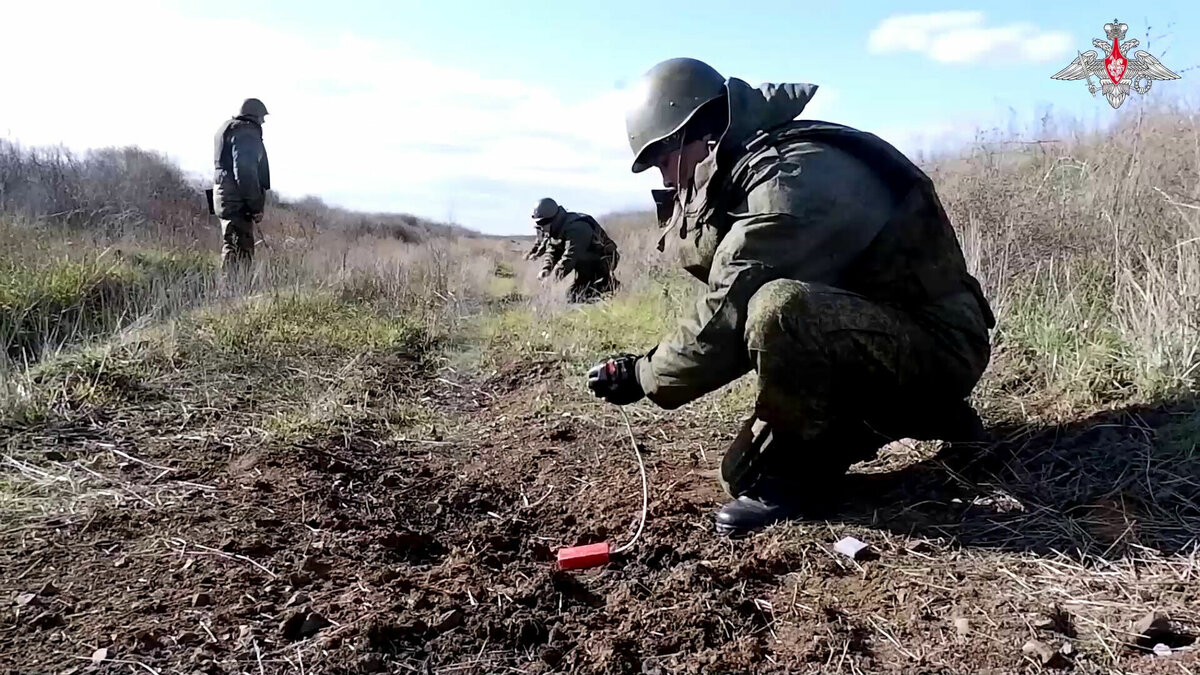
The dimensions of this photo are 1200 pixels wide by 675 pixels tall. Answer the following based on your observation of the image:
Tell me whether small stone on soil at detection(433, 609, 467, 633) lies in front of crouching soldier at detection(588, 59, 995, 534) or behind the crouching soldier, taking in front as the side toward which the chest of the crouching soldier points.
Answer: in front

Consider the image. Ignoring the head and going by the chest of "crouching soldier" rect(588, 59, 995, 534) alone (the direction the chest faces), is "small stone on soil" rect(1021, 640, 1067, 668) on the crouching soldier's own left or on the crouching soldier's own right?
on the crouching soldier's own left

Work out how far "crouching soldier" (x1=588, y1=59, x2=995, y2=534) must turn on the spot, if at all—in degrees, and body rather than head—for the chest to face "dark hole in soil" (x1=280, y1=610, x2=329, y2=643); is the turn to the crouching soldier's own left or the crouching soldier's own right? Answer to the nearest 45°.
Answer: approximately 45° to the crouching soldier's own left

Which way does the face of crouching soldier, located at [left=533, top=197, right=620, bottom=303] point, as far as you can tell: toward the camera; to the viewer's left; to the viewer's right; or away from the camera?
to the viewer's left

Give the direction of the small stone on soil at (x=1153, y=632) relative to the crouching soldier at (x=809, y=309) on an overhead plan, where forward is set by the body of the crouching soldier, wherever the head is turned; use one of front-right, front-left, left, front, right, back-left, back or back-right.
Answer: back-left

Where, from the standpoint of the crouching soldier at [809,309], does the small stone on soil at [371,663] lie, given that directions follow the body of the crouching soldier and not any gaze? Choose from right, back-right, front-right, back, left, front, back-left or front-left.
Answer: front-left

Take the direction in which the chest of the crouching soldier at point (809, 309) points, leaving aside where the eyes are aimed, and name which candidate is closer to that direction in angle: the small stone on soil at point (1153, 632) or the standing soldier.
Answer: the standing soldier

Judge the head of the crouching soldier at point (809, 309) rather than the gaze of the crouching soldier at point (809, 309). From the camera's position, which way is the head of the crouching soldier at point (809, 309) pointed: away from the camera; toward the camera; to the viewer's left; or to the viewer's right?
to the viewer's left

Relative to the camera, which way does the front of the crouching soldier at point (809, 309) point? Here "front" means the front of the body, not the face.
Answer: to the viewer's left
